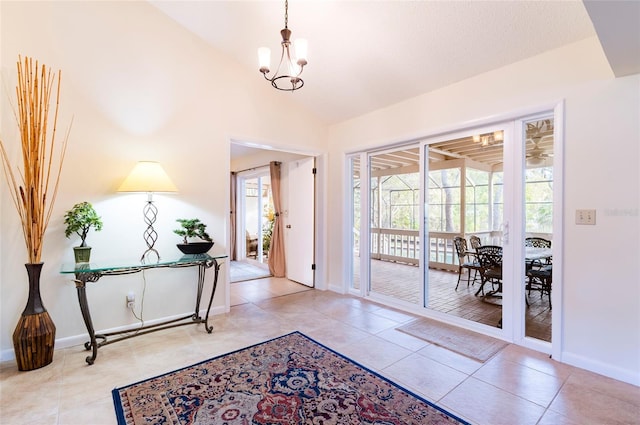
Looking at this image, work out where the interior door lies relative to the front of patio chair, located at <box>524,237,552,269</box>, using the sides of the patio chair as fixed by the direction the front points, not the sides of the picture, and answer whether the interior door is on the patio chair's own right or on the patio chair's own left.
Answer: on the patio chair's own right

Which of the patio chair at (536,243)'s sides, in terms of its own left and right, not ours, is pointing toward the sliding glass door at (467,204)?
front

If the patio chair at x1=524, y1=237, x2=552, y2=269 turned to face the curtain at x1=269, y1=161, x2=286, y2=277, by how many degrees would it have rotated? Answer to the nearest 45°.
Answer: approximately 90° to its right

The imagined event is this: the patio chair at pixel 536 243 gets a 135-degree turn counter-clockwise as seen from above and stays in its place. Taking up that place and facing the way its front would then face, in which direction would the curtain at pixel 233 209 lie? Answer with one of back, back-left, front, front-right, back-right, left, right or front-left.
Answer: back-left

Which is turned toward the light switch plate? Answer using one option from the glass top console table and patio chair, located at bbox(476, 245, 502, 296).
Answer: the glass top console table

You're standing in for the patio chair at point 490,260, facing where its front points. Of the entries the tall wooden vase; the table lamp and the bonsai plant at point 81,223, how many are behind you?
3

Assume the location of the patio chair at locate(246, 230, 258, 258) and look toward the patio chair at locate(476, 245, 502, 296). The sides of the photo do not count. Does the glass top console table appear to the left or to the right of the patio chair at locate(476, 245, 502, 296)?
right

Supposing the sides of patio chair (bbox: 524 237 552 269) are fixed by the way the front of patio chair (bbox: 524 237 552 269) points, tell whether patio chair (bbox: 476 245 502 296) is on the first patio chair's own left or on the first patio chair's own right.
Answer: on the first patio chair's own right

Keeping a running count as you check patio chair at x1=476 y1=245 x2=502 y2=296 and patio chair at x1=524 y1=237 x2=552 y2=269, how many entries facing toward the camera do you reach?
1

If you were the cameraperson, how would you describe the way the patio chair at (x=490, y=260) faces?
facing away from the viewer and to the right of the viewer

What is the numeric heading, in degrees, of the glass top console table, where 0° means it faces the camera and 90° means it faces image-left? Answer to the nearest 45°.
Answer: approximately 315°

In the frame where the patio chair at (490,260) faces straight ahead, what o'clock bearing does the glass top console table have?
The glass top console table is roughly at 6 o'clock from the patio chair.
